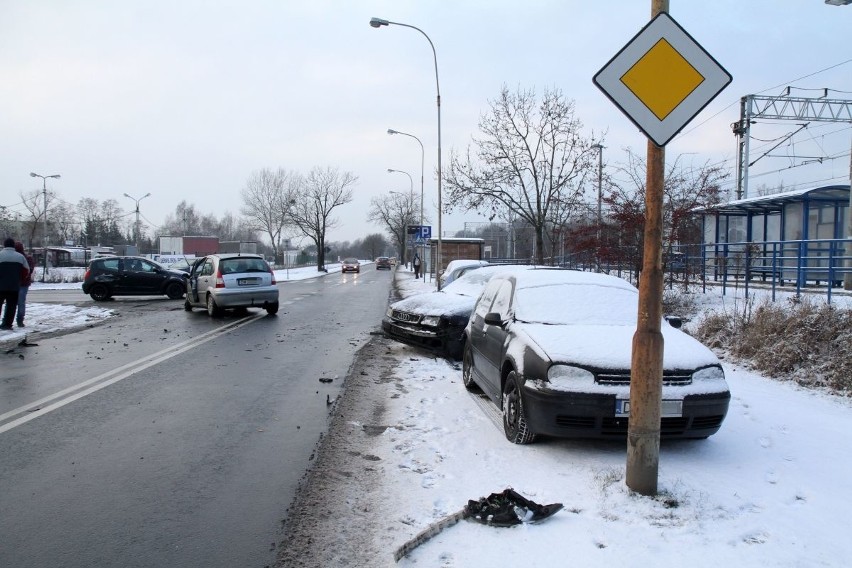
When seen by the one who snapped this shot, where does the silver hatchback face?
facing away from the viewer and to the left of the viewer

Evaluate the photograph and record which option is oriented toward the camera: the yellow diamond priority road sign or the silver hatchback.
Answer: the yellow diamond priority road sign

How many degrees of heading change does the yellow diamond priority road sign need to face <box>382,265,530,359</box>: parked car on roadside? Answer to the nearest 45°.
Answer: approximately 135° to its right

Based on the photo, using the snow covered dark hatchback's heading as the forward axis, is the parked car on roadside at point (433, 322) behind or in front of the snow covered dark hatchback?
behind

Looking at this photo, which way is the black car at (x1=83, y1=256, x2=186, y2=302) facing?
to the viewer's right

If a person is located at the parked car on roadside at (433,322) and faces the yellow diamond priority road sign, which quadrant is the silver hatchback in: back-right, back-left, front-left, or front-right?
back-right

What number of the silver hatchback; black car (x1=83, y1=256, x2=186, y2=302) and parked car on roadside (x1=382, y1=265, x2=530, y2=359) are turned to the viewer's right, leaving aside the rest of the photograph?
1

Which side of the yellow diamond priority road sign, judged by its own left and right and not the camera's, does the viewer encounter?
front

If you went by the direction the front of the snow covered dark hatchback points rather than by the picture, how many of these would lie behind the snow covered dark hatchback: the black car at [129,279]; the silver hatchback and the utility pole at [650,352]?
2

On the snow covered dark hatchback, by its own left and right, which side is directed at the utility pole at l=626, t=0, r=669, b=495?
front

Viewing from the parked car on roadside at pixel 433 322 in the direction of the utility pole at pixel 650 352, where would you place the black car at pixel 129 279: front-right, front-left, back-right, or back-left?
back-right

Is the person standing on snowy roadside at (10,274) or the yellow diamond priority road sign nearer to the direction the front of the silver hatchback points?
the person standing on snowy roadside

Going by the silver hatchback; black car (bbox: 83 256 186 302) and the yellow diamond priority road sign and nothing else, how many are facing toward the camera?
1

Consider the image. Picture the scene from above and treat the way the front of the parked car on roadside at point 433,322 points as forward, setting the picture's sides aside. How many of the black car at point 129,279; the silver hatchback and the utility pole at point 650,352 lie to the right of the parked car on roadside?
2

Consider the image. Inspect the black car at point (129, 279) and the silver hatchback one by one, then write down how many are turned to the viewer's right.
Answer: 1

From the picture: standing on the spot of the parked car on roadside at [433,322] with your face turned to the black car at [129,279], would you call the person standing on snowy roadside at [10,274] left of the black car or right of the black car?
left

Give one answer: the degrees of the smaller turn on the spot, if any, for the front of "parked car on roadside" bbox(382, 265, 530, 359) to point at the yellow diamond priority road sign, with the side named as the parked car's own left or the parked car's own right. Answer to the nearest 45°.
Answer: approximately 45° to the parked car's own left
